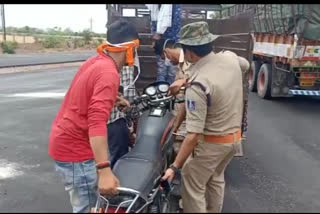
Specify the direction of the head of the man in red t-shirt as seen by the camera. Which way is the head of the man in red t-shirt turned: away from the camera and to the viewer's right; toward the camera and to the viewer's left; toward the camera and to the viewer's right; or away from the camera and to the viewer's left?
away from the camera and to the viewer's right

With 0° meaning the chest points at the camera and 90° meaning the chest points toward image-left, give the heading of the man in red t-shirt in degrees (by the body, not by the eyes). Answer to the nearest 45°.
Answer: approximately 225°

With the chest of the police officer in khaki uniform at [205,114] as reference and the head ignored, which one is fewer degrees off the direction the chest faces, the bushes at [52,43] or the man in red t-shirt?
the bushes

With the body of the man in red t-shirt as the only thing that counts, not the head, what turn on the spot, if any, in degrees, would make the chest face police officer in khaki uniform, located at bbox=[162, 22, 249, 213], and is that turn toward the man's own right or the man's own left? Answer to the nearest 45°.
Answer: approximately 45° to the man's own right
